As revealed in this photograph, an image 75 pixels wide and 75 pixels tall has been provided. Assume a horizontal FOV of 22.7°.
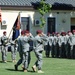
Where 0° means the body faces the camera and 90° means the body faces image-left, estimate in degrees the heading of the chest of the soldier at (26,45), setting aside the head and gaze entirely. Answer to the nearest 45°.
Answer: approximately 270°

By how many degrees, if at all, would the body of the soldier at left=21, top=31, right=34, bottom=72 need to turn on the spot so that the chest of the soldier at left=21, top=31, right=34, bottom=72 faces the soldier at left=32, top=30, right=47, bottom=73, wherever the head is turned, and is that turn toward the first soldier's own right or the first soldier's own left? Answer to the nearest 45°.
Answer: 0° — they already face them

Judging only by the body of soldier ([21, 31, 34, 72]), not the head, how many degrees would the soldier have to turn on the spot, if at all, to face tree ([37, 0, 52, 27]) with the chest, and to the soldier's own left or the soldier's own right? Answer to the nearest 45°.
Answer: approximately 90° to the soldier's own left
